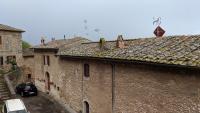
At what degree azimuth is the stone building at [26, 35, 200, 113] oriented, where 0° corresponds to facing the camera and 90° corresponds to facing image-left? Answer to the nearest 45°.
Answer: approximately 45°

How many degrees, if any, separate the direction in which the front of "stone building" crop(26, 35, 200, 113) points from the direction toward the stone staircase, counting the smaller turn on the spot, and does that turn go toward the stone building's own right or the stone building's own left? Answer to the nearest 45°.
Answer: approximately 90° to the stone building's own right

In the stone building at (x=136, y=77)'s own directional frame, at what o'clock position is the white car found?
The white car is roughly at 2 o'clock from the stone building.

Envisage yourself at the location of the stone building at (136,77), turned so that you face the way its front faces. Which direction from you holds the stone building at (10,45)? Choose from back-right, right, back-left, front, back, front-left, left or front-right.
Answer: right

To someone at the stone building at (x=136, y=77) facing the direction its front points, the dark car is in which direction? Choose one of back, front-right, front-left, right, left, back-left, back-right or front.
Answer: right
